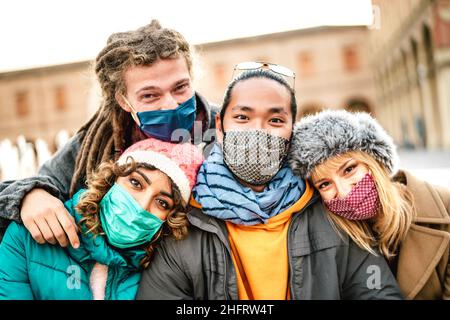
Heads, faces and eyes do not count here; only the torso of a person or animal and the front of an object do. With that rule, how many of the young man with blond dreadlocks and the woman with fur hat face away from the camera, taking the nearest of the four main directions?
0

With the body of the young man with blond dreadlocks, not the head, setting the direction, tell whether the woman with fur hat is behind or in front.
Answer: in front

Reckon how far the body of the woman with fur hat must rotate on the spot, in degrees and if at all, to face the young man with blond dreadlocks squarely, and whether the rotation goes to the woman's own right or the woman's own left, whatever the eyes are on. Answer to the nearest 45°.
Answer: approximately 45° to the woman's own right

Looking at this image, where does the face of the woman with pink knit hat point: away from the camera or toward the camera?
toward the camera

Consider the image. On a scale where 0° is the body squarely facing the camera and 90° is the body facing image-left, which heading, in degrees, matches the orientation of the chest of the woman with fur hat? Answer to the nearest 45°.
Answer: approximately 45°

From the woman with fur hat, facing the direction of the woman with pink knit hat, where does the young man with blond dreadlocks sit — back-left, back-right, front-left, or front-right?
front-right

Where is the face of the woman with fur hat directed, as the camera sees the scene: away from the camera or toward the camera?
toward the camera
